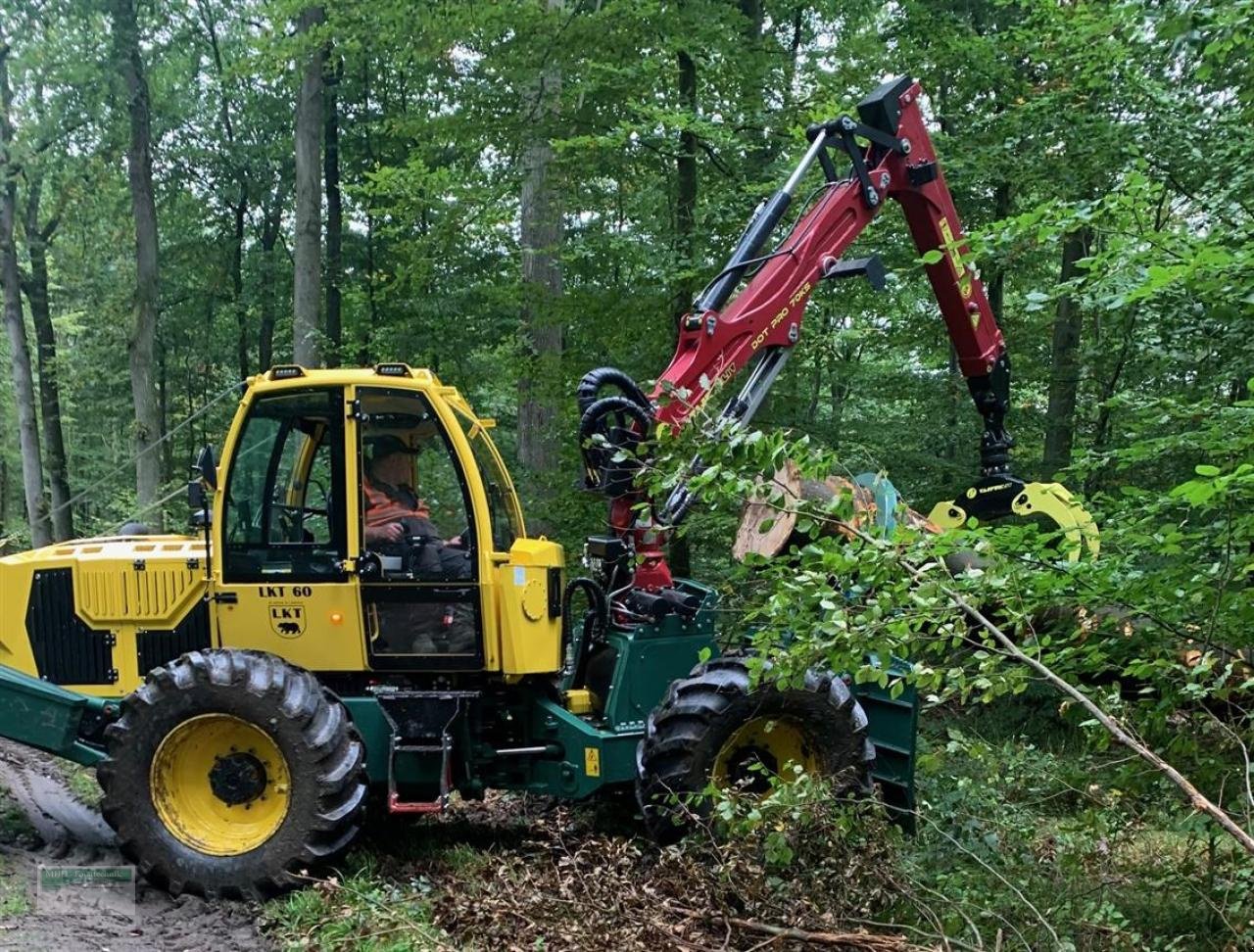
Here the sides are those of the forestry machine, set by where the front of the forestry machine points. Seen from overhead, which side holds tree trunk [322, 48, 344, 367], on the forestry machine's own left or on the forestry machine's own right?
on the forestry machine's own right

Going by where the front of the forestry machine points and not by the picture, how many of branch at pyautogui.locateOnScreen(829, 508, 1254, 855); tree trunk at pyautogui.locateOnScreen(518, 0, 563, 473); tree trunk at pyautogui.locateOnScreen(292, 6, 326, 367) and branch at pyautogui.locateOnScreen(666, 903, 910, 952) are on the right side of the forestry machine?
2

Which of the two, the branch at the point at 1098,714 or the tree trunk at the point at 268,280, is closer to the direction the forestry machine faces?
the tree trunk

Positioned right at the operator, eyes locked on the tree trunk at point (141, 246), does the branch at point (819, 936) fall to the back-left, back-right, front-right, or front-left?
back-right

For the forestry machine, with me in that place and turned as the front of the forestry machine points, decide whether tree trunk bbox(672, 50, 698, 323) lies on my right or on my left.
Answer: on my right

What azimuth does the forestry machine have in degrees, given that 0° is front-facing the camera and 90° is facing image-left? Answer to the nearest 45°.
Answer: approximately 90°

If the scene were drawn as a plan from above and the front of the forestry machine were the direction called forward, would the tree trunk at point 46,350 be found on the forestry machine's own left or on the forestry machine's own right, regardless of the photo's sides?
on the forestry machine's own right

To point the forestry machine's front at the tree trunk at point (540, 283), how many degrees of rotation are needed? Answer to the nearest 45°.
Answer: approximately 90° to its right
